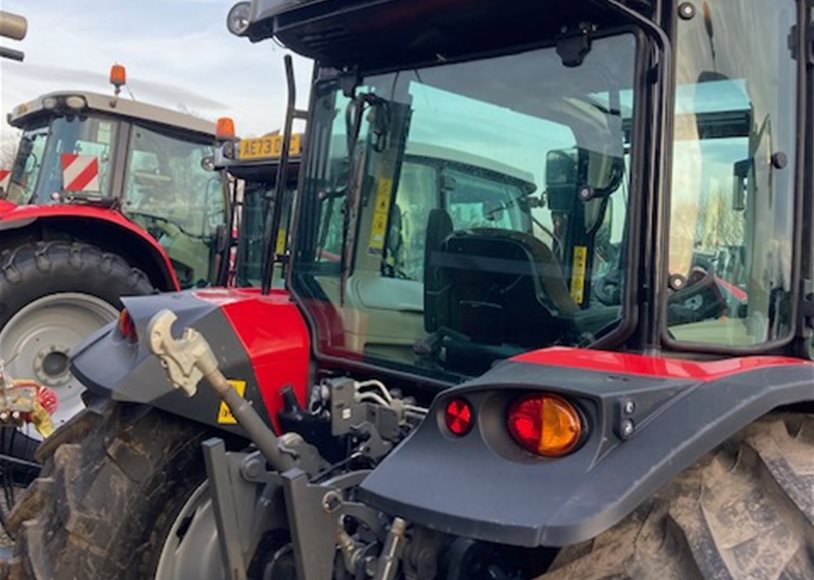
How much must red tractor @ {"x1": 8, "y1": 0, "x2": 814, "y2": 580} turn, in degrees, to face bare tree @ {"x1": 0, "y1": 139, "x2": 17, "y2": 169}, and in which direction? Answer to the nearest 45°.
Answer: approximately 90° to its left

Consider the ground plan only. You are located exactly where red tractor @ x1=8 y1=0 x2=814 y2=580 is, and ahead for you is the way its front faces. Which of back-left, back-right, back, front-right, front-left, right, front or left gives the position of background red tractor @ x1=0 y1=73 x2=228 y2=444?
left
